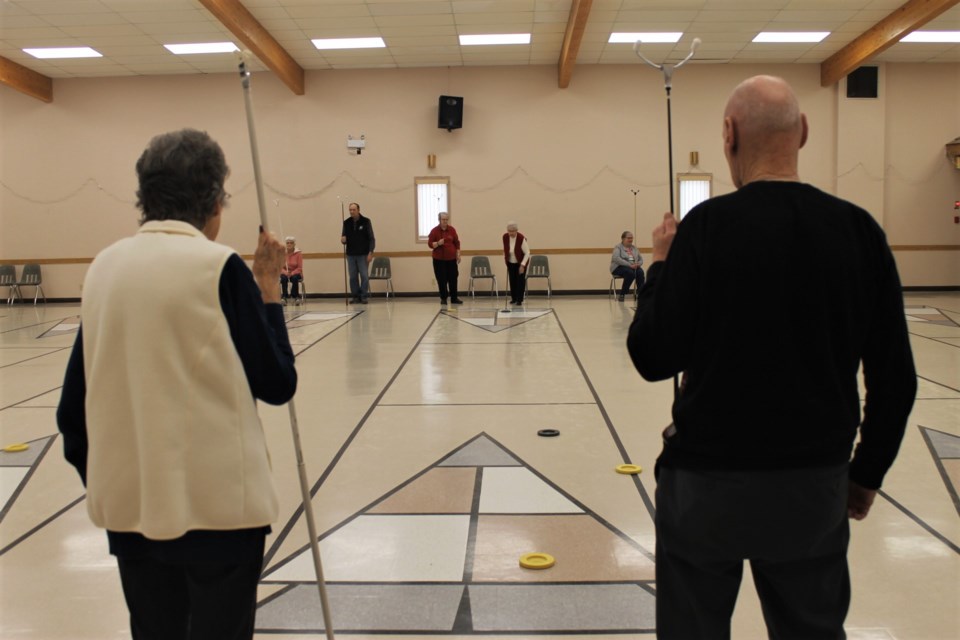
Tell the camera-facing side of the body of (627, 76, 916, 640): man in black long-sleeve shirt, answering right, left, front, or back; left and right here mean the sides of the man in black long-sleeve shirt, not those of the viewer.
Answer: back

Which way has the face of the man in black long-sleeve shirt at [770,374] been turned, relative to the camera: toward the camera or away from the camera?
away from the camera

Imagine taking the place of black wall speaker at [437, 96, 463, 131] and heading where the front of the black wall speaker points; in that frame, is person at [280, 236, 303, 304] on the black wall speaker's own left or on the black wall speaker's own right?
on the black wall speaker's own right

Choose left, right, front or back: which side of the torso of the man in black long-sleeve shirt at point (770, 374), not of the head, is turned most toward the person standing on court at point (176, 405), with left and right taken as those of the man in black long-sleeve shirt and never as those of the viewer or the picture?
left

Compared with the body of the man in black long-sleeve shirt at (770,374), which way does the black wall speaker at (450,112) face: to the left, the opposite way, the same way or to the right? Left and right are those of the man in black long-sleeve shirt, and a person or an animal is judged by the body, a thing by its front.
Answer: the opposite way

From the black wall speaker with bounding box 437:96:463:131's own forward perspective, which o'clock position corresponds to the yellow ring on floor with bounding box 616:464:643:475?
The yellow ring on floor is roughly at 12 o'clock from the black wall speaker.

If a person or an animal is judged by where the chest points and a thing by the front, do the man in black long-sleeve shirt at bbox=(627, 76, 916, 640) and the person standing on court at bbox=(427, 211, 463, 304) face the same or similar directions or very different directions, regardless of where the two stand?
very different directions

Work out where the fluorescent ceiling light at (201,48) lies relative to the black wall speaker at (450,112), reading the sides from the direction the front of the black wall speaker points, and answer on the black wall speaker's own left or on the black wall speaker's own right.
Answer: on the black wall speaker's own right

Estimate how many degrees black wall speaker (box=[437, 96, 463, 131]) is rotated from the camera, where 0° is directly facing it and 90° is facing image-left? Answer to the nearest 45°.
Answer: approximately 0°

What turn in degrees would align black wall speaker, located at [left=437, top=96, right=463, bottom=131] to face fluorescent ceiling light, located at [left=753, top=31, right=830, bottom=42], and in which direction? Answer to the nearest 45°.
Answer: approximately 90° to its left

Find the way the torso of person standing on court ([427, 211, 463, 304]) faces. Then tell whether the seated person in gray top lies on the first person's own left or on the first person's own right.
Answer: on the first person's own left

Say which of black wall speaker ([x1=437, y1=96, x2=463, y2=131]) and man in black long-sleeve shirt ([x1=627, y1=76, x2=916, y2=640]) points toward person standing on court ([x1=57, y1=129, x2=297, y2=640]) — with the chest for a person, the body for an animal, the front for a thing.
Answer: the black wall speaker
